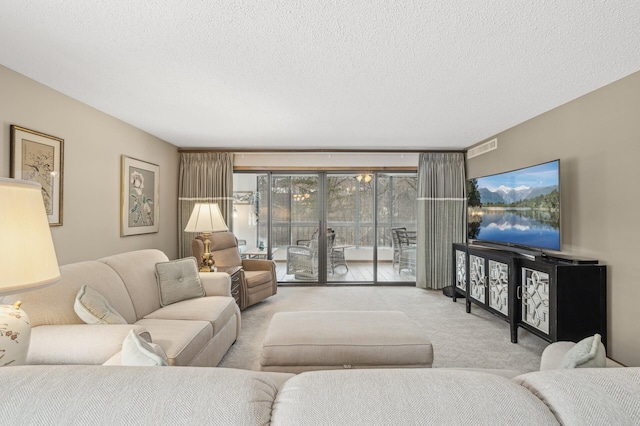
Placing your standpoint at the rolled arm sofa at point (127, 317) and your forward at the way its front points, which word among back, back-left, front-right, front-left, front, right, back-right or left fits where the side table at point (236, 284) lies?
left

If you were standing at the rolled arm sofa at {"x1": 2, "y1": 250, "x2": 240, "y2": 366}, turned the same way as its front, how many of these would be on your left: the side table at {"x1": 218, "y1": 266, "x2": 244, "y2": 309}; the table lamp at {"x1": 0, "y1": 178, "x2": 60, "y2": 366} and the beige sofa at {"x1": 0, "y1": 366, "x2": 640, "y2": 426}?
1

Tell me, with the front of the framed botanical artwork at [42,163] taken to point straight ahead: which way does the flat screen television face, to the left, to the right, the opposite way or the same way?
the opposite way

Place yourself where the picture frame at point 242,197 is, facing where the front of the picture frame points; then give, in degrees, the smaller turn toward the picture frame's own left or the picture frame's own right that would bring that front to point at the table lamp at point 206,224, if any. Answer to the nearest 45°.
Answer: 0° — it already faces it

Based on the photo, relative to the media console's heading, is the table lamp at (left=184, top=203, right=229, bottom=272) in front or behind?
in front

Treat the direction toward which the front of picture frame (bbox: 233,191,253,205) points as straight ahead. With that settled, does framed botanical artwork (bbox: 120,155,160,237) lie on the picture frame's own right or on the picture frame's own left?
on the picture frame's own right

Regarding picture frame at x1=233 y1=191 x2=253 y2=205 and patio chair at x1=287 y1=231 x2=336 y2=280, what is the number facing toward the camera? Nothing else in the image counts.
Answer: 1

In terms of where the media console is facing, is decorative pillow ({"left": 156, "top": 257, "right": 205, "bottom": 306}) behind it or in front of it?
in front

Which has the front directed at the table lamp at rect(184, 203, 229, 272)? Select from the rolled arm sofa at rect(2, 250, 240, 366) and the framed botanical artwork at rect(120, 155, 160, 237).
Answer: the framed botanical artwork
